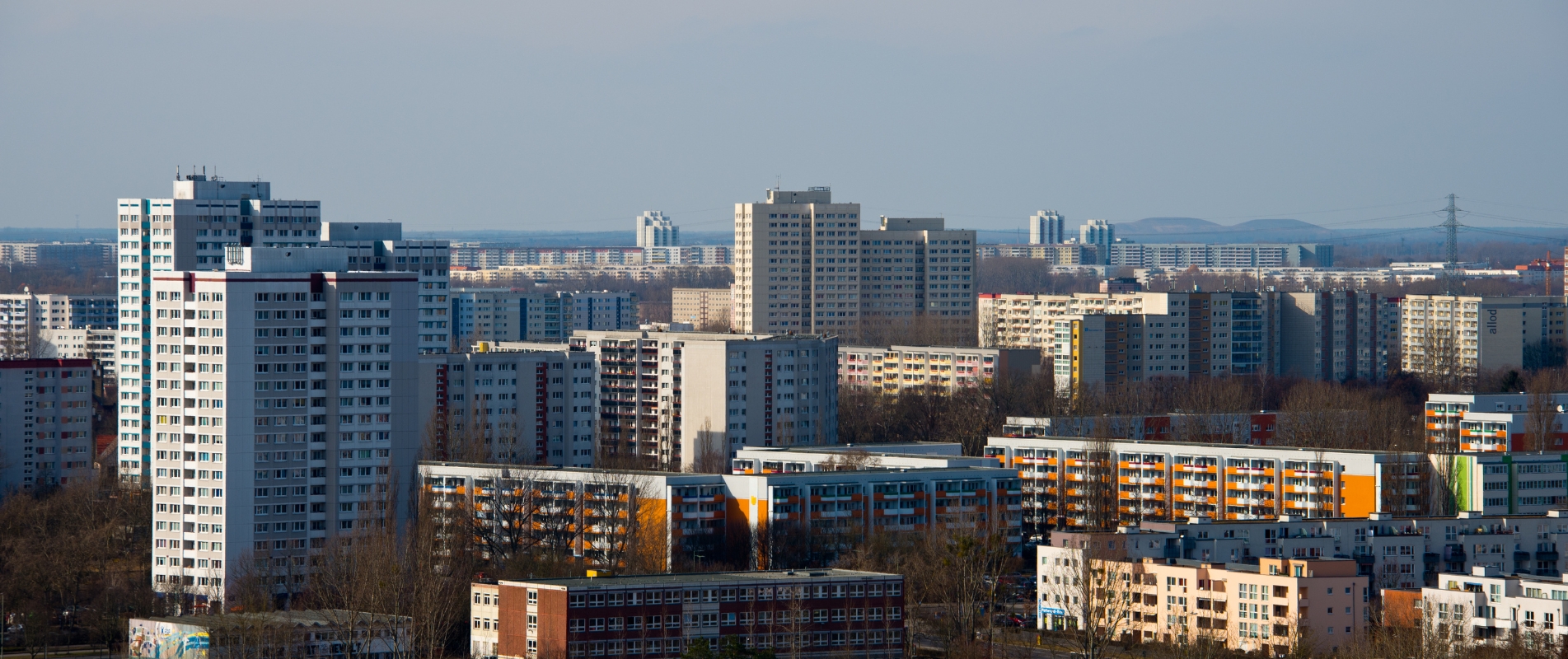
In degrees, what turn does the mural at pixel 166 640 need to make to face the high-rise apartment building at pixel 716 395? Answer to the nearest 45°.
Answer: approximately 135° to its left

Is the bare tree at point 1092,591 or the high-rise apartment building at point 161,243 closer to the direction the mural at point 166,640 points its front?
the bare tree

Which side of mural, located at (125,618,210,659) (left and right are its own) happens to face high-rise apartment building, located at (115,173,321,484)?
back

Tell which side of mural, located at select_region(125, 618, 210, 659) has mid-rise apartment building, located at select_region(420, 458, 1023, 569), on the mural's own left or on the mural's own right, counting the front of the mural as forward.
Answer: on the mural's own left

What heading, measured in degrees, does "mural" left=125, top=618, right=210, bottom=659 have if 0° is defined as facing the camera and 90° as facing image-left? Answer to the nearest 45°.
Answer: approximately 0°
